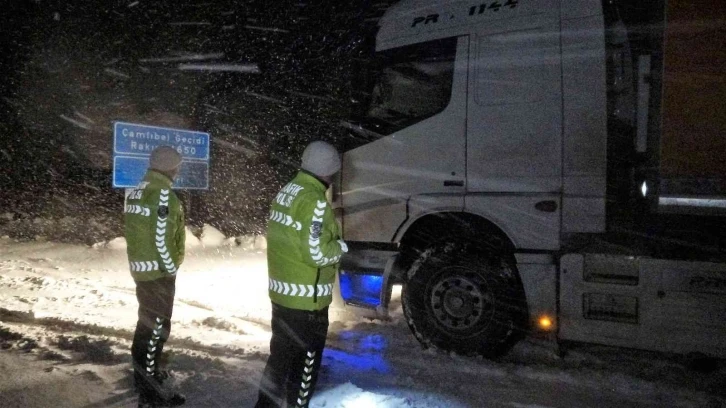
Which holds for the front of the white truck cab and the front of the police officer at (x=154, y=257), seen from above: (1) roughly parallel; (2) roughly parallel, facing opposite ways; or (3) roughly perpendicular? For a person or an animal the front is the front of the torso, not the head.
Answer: roughly perpendicular

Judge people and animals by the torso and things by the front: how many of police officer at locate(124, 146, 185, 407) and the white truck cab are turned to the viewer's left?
1

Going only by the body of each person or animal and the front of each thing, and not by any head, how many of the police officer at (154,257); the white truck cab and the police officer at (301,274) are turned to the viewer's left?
1

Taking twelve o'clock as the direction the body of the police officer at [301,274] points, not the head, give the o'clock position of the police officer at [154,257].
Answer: the police officer at [154,257] is roughly at 9 o'clock from the police officer at [301,274].

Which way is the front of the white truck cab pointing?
to the viewer's left

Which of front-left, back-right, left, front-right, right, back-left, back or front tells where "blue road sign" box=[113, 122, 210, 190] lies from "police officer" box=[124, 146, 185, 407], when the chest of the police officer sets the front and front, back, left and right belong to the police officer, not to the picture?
front-left

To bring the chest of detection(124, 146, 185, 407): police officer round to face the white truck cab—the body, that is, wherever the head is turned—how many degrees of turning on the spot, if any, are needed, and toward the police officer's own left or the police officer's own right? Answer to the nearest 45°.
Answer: approximately 45° to the police officer's own right

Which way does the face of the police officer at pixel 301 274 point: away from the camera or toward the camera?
away from the camera

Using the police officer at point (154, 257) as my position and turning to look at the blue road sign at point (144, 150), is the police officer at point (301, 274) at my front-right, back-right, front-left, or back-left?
back-right

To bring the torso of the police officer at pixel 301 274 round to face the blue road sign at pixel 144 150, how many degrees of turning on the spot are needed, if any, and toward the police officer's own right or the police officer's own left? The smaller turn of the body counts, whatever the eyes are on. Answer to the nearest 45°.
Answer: approximately 45° to the police officer's own left

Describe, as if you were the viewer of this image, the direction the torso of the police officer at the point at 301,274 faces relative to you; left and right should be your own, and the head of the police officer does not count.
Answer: facing away from the viewer and to the right of the viewer

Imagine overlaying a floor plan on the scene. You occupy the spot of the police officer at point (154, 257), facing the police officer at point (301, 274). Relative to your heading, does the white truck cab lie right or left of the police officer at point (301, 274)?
left

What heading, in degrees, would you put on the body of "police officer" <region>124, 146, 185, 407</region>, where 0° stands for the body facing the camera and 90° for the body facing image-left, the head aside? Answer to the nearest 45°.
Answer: approximately 225°

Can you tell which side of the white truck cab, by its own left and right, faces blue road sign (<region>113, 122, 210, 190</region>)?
front
